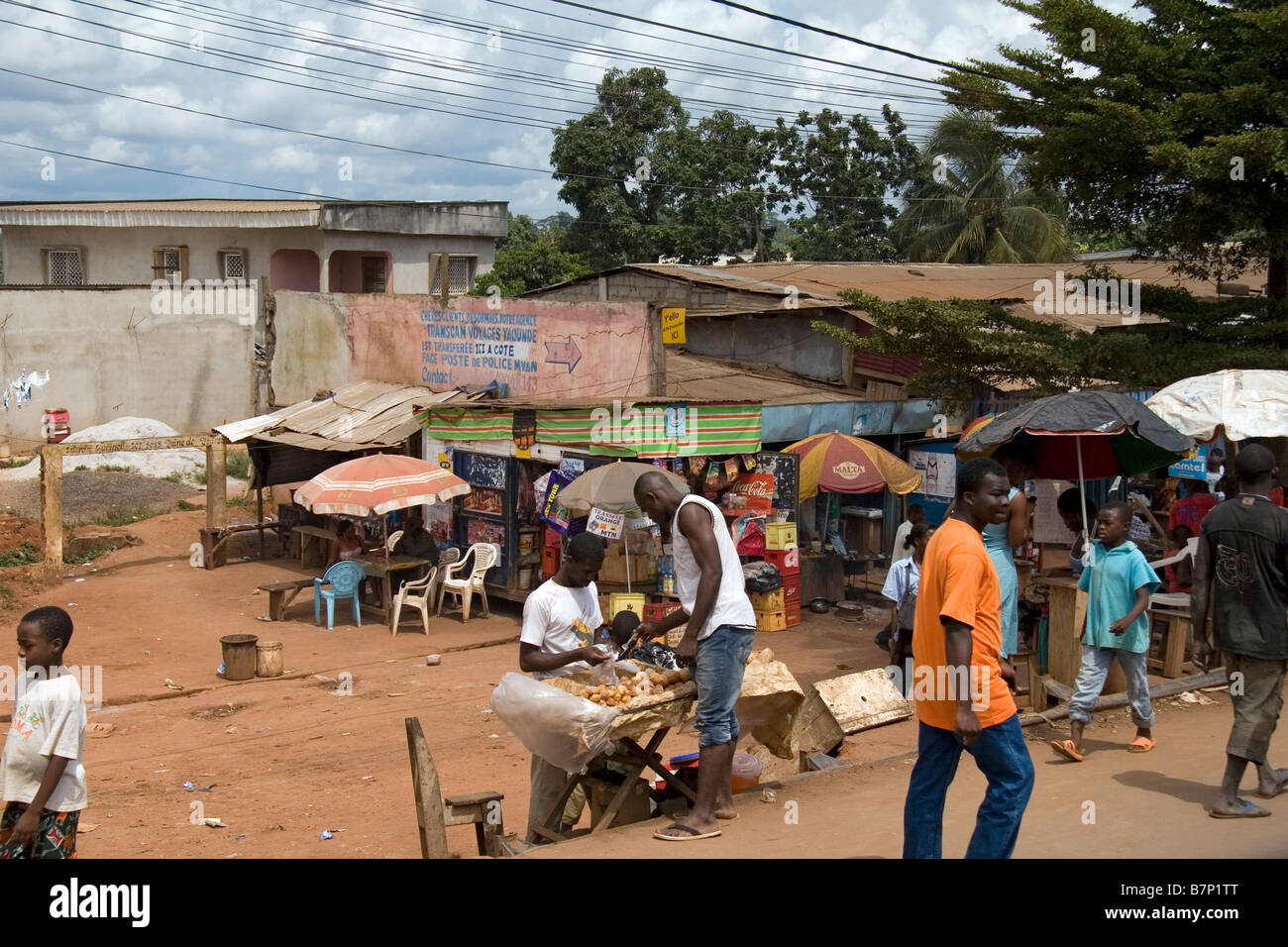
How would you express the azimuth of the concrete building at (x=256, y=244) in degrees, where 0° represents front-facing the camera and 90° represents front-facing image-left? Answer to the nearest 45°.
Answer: approximately 0°

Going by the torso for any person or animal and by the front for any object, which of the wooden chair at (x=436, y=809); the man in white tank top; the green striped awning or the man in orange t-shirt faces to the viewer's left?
the man in white tank top

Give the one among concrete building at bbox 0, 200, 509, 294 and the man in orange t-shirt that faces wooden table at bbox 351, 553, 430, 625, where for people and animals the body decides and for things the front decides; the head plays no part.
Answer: the concrete building

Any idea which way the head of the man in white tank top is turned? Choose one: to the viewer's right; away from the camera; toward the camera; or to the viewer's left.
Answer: to the viewer's left

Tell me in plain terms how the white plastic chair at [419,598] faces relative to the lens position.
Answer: facing to the left of the viewer

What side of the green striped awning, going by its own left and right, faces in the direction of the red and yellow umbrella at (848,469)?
left

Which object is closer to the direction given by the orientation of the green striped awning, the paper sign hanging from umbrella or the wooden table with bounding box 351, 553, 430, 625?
the paper sign hanging from umbrella

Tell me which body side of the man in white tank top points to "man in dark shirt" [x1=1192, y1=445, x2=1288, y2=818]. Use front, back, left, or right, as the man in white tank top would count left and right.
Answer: back

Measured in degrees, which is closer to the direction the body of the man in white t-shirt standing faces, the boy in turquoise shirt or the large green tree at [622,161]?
the boy in turquoise shirt

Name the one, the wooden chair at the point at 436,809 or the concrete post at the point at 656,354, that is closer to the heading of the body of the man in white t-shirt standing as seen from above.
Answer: the wooden chair

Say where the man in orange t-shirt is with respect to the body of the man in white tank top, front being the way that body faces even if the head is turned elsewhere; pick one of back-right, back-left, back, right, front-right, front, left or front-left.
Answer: back-left

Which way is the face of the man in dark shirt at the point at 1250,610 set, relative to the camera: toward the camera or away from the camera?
away from the camera
